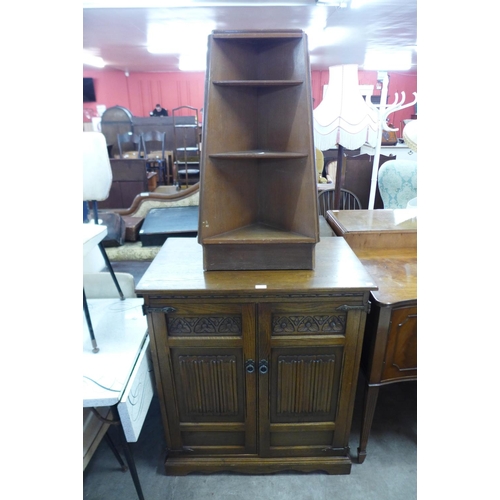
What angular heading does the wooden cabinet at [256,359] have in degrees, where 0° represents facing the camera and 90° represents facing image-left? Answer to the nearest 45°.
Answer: approximately 0°

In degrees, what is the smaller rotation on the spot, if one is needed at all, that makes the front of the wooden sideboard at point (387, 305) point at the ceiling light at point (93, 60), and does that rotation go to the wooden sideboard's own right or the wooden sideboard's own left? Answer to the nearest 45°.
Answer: approximately 135° to the wooden sideboard's own right

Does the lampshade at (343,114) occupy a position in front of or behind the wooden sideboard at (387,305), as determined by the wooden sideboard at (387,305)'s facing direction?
behind
